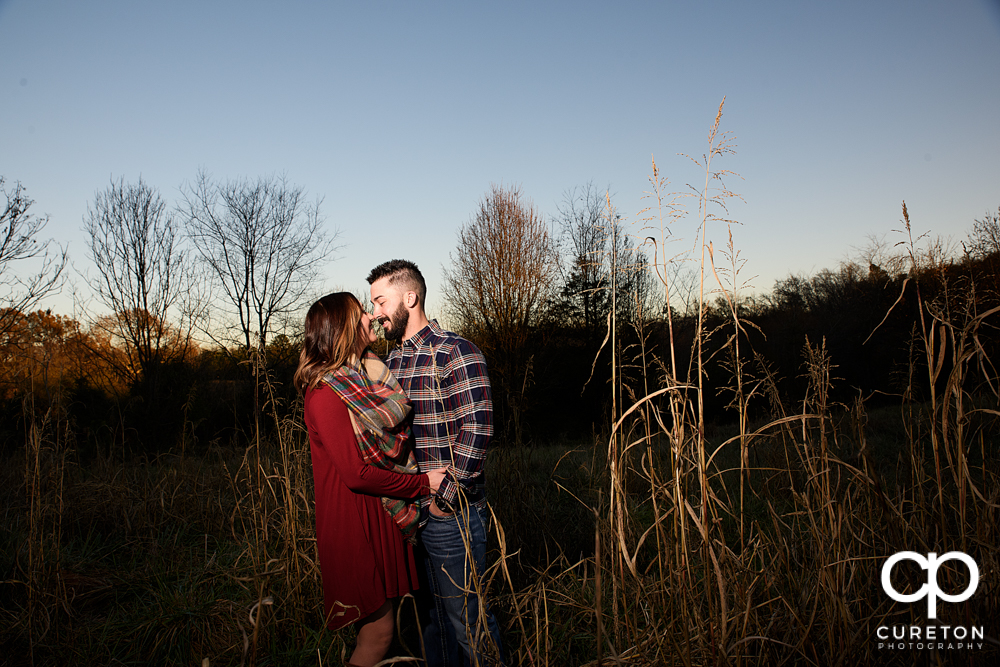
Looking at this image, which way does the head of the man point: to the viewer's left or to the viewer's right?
to the viewer's left

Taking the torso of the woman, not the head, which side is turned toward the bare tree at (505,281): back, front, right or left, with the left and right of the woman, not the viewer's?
left

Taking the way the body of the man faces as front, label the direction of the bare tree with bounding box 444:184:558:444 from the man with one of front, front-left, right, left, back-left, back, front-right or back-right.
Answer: back-right

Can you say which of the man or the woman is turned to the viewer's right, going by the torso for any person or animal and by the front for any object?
the woman

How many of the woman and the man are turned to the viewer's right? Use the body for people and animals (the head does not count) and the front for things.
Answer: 1

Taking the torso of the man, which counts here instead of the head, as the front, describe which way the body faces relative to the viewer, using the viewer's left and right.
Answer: facing the viewer and to the left of the viewer

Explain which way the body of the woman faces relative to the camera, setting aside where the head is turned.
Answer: to the viewer's right
